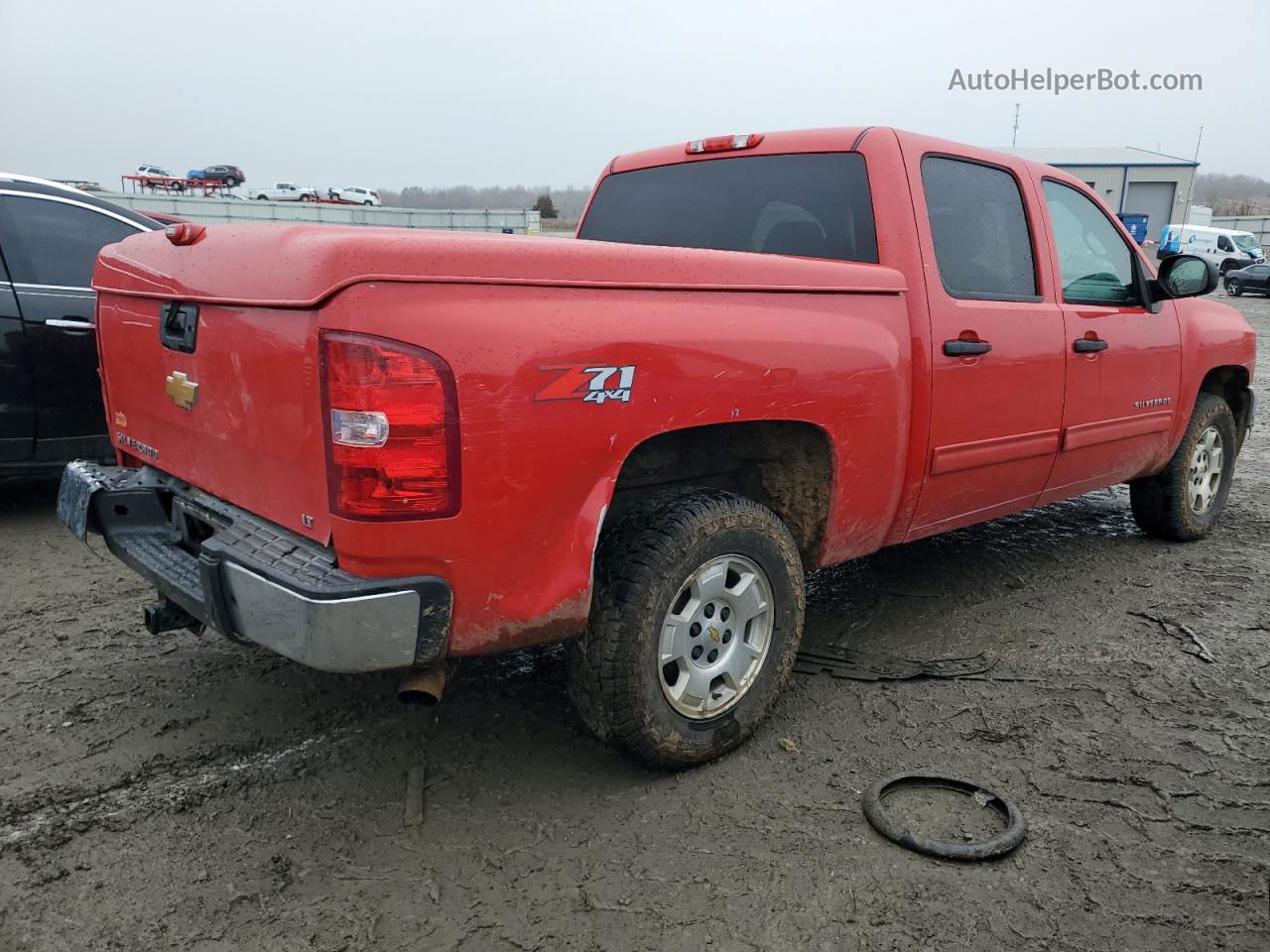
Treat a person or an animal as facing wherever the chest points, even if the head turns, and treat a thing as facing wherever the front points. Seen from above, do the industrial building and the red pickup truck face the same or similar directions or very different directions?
very different directions

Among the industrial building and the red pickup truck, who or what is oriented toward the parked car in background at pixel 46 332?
the industrial building

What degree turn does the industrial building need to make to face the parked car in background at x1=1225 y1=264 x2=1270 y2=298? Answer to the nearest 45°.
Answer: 0° — it already faces it

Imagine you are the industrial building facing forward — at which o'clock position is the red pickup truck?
The red pickup truck is roughly at 12 o'clock from the industrial building.

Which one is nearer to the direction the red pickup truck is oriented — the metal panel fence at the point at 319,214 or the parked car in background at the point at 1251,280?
the parked car in background

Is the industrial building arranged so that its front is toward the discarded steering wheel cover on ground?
yes

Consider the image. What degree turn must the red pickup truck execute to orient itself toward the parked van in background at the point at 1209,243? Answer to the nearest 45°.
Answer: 0° — it already faces it

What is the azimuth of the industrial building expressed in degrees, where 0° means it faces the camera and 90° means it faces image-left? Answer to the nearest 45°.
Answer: approximately 0°

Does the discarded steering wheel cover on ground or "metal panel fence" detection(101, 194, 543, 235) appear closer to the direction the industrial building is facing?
the discarded steering wheel cover on ground

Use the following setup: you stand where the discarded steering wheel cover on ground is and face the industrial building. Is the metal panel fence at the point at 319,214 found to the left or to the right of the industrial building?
left

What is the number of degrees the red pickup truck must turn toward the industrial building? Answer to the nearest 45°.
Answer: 0° — it already faces it

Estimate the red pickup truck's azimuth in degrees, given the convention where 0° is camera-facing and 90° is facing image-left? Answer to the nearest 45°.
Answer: approximately 225°
